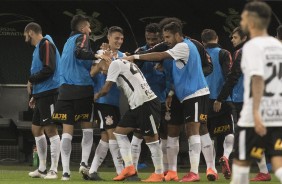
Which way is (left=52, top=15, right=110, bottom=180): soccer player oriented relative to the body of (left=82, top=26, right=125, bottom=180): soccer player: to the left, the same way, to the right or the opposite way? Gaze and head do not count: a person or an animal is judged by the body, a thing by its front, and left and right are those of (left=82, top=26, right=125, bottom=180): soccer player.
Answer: to the left

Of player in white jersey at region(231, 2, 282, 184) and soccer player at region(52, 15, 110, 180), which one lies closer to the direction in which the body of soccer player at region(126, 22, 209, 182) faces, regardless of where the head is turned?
the soccer player

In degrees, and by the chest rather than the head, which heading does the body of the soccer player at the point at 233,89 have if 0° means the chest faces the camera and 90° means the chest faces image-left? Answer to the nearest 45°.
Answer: approximately 45°

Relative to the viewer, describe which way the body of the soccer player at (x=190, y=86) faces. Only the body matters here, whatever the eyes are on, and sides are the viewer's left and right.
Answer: facing to the left of the viewer

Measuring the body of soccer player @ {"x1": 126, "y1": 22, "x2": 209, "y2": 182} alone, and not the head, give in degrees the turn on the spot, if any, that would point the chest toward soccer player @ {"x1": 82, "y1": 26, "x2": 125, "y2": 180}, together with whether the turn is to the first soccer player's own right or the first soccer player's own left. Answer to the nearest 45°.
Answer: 0° — they already face them

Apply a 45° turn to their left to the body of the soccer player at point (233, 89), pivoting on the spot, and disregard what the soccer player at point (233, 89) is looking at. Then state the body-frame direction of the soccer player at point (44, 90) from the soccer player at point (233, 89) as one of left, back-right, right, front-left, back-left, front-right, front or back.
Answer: right

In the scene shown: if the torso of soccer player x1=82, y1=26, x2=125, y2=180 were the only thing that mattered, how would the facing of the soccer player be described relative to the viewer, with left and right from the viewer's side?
facing the viewer and to the right of the viewer
